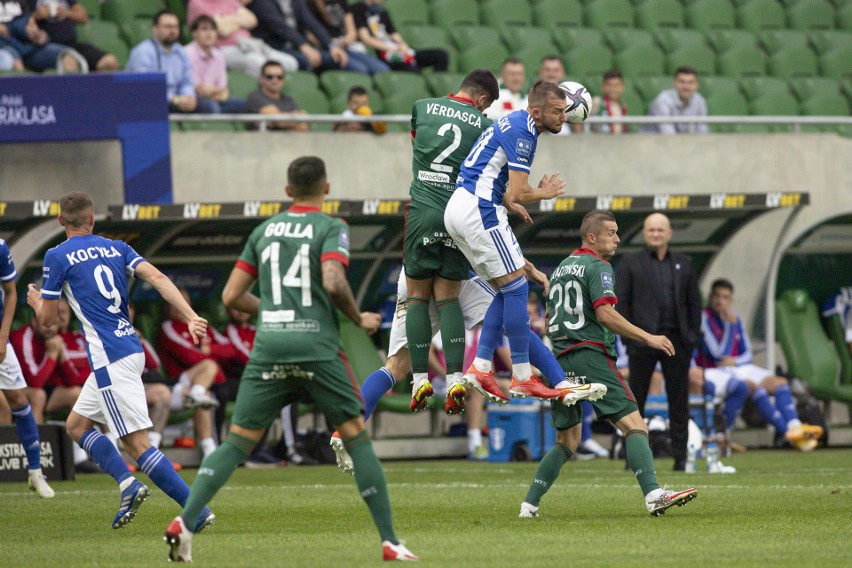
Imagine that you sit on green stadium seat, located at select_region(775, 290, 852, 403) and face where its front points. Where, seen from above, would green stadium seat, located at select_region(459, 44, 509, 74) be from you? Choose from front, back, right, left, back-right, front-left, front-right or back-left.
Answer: back-right

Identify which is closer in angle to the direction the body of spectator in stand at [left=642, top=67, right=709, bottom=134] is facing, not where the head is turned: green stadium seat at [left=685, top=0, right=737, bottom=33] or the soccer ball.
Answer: the soccer ball

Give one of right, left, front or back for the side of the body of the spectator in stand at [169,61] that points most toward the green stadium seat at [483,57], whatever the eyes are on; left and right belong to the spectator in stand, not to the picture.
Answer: left
